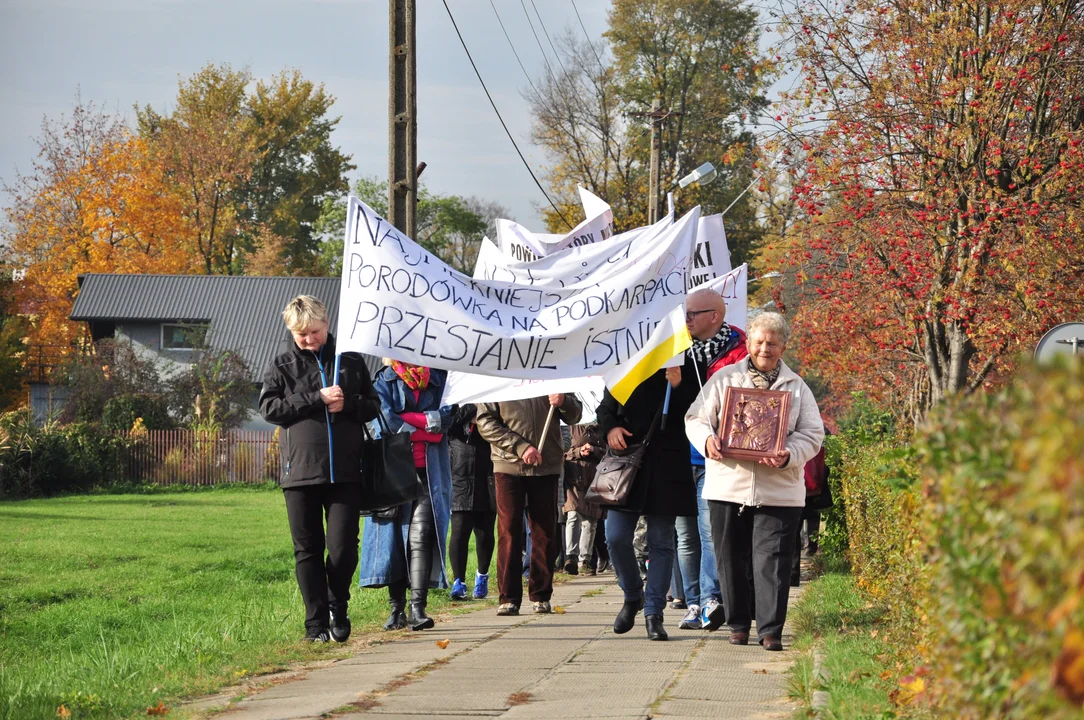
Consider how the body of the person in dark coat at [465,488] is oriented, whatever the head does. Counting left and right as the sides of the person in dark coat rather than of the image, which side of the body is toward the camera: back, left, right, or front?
front

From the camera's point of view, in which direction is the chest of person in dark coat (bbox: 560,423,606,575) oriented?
toward the camera

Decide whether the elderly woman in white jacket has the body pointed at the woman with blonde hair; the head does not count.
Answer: no

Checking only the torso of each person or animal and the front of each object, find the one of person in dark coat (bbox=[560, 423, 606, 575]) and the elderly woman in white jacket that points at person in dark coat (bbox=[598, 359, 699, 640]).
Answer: person in dark coat (bbox=[560, 423, 606, 575])

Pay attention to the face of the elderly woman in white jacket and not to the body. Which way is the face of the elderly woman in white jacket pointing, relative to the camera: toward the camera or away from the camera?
toward the camera

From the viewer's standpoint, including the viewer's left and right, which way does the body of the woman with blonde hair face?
facing the viewer

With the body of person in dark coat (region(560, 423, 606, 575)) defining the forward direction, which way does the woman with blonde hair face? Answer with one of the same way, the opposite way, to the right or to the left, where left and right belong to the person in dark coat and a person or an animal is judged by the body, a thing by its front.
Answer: the same way

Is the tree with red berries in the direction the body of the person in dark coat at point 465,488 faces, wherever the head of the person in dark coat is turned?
no

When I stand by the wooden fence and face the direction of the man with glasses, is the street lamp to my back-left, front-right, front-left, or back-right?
front-left

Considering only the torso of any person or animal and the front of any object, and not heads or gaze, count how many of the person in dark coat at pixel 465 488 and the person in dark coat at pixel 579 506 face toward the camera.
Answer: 2

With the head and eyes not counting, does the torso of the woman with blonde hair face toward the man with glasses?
no

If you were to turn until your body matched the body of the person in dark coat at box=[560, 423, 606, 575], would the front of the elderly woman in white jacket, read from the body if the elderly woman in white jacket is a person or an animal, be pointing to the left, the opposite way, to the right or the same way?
the same way

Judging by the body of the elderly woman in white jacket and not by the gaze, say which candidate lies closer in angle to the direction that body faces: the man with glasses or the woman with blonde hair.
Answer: the woman with blonde hair

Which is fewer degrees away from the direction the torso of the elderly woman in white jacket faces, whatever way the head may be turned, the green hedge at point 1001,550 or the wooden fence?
the green hedge

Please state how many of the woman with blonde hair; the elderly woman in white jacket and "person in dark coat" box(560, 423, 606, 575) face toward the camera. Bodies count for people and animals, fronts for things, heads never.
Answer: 3

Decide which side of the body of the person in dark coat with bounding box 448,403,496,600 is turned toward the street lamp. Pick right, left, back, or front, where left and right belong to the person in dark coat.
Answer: back

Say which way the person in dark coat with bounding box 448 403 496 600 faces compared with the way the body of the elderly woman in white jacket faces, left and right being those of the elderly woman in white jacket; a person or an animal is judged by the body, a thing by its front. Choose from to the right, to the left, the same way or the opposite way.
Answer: the same way

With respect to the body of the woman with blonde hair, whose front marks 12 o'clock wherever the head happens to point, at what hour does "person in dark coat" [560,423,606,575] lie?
The person in dark coat is roughly at 7 o'clock from the woman with blonde hair.
